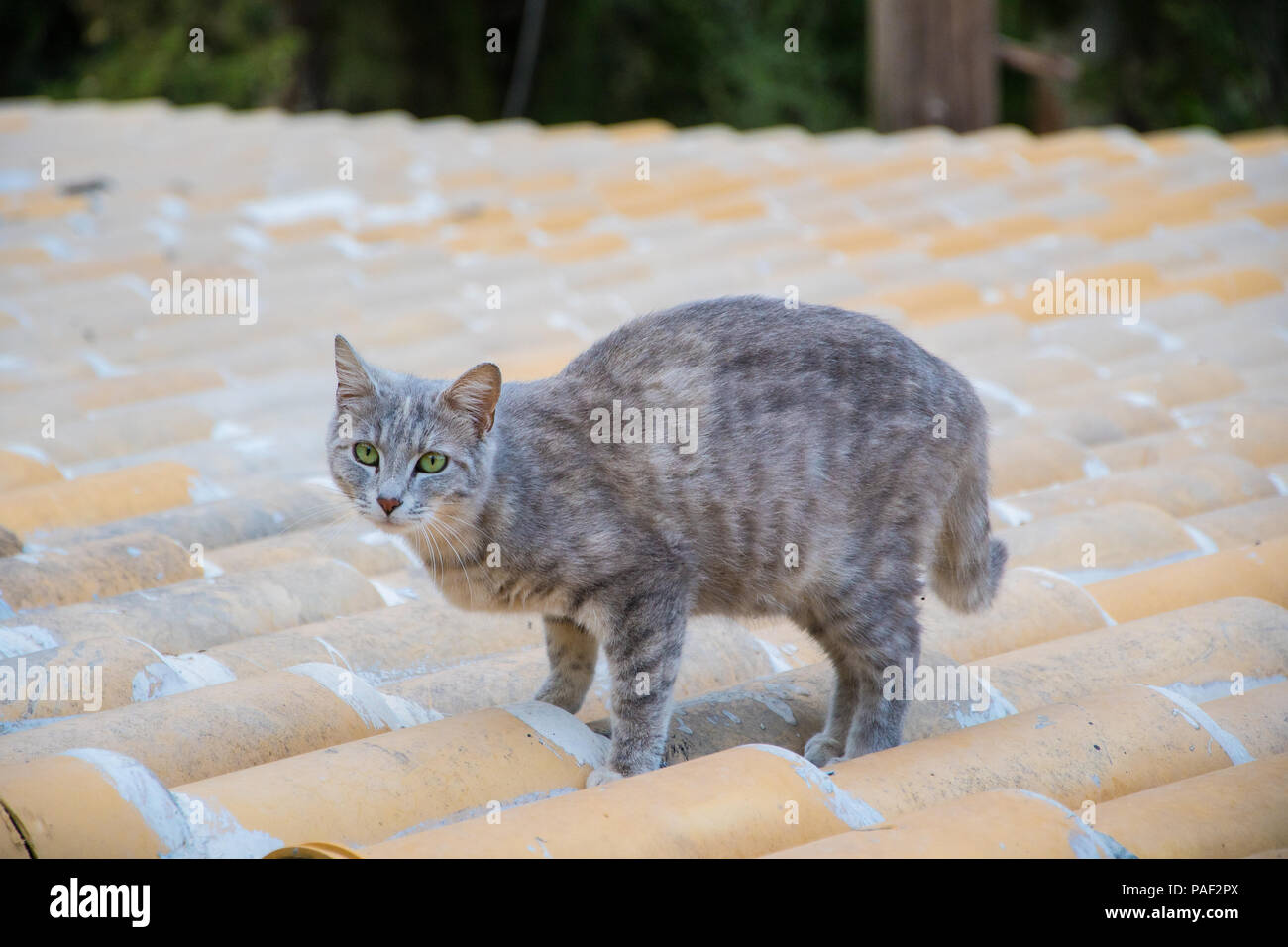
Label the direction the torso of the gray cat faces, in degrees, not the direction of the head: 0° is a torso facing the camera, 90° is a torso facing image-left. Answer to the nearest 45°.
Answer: approximately 90°

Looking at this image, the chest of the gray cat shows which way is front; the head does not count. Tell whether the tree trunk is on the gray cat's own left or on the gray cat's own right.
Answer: on the gray cat's own right
